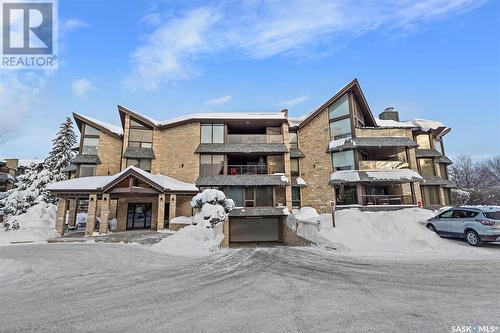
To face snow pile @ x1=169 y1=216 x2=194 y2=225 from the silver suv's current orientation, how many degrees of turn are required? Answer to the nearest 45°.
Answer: approximately 45° to its left

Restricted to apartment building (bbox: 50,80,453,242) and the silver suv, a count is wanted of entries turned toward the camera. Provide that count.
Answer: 1

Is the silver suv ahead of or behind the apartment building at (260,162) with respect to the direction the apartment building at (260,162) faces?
ahead

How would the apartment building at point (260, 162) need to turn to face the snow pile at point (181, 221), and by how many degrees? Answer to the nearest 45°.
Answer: approximately 45° to its right

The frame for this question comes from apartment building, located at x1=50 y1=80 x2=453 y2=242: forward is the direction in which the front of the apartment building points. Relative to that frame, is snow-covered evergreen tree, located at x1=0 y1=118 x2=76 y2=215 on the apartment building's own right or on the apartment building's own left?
on the apartment building's own right

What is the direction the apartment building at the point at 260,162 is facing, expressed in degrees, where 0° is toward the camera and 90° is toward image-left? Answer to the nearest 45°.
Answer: approximately 0°

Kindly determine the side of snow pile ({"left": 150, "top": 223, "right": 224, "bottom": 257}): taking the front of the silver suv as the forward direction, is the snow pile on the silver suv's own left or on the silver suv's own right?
on the silver suv's own left
